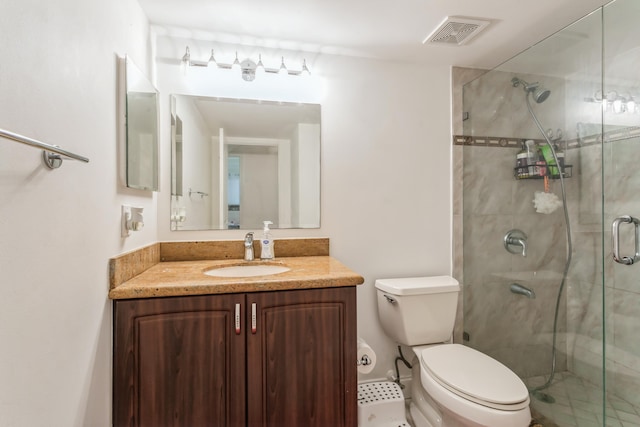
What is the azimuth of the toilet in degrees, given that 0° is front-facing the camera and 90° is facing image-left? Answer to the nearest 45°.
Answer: approximately 315°

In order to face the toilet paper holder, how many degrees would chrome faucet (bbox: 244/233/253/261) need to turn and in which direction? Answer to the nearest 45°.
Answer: approximately 45° to its left

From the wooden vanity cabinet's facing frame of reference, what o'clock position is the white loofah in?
The white loofah is roughly at 9 o'clock from the wooden vanity cabinet.

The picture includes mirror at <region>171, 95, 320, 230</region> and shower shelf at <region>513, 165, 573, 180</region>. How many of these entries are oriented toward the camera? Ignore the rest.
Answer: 2

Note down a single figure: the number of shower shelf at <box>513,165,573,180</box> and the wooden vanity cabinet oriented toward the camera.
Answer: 2

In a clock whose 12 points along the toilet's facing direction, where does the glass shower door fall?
The glass shower door is roughly at 10 o'clock from the toilet.

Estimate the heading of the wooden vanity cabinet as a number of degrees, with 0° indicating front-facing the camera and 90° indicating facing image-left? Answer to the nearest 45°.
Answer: approximately 0°

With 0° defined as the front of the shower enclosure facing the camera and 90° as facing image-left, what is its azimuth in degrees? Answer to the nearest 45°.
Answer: approximately 45°

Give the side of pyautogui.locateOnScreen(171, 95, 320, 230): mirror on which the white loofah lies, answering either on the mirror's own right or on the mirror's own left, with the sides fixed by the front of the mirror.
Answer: on the mirror's own left

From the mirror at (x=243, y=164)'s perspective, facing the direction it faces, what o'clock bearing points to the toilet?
The toilet is roughly at 10 o'clock from the mirror.
